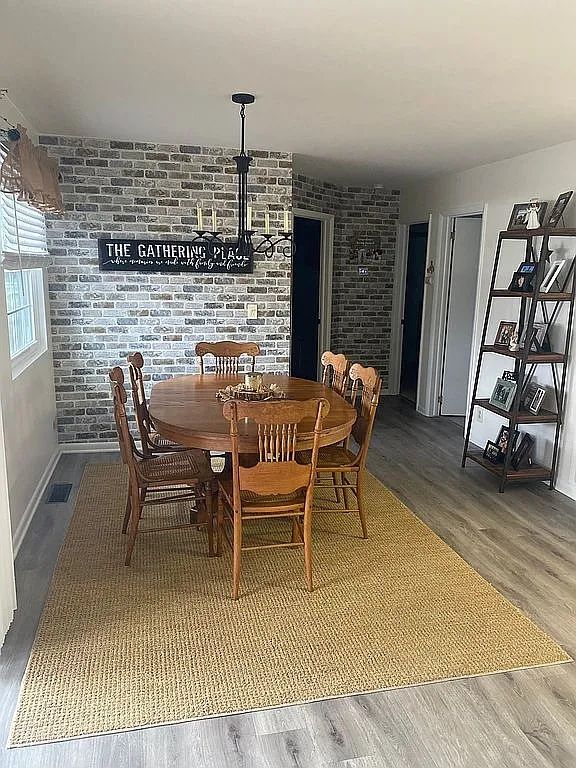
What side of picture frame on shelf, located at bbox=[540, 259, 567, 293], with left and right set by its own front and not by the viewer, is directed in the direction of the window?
front

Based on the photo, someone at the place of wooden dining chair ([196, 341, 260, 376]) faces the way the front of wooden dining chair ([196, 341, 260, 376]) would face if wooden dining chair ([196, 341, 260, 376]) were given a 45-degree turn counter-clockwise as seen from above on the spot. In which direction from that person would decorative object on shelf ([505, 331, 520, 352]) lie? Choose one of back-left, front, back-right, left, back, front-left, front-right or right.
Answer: front-left

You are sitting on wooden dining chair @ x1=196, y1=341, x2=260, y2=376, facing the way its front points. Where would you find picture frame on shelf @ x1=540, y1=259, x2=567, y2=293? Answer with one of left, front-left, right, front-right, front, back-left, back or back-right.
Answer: left

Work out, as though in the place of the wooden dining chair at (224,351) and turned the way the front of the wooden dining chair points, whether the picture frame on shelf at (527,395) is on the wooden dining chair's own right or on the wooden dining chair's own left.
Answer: on the wooden dining chair's own left

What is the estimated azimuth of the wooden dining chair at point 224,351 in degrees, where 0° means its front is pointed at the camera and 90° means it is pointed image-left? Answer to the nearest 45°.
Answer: approximately 0°

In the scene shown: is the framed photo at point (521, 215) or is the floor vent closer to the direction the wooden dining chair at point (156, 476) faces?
the framed photo

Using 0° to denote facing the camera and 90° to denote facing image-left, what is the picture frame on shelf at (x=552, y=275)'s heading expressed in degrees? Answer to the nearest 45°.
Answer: approximately 45°

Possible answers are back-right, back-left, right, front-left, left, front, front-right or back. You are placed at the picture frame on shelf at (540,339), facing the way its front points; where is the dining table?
front

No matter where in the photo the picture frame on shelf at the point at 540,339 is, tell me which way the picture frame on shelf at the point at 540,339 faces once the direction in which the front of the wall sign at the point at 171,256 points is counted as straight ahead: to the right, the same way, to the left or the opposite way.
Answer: to the right

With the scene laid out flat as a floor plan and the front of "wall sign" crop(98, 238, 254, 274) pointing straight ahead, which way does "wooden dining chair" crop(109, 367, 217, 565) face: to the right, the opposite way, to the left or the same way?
to the left

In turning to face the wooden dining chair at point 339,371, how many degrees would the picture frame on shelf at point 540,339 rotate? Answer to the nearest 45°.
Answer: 0° — it already faces it

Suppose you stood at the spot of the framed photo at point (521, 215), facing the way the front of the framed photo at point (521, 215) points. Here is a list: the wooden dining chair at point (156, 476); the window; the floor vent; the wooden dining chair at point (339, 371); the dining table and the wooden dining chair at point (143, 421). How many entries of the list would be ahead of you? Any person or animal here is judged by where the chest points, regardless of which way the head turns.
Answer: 6

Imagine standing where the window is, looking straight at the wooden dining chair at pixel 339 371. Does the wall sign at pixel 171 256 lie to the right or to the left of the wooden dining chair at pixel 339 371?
left

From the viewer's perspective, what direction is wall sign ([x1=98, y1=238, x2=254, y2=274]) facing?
toward the camera

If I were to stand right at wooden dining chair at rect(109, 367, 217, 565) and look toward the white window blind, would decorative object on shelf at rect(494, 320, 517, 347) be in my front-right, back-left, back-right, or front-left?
back-right
